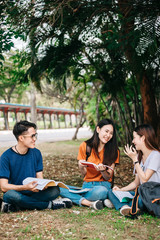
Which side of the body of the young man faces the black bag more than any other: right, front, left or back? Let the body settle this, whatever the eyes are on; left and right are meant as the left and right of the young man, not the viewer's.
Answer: front

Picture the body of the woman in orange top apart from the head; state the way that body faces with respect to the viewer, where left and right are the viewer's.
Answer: facing the viewer

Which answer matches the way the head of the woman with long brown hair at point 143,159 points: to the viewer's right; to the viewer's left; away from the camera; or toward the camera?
to the viewer's left

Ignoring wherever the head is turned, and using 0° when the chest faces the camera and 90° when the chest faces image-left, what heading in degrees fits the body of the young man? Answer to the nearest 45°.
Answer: approximately 315°

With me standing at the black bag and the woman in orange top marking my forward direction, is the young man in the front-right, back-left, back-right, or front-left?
front-left

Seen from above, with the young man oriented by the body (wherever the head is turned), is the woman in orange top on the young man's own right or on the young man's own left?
on the young man's own left

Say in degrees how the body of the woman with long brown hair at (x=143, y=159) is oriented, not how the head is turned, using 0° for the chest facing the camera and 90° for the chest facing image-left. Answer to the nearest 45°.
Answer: approximately 90°

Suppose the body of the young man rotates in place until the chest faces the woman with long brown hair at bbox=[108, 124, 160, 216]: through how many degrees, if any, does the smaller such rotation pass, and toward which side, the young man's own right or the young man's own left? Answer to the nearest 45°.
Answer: approximately 45° to the young man's own left

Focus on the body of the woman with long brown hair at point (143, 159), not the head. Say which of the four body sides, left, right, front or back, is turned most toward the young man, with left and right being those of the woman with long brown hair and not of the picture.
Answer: front

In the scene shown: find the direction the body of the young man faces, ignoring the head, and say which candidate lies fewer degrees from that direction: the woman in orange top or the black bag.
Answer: the black bag

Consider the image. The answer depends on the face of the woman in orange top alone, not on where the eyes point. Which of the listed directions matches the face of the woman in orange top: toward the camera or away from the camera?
toward the camera

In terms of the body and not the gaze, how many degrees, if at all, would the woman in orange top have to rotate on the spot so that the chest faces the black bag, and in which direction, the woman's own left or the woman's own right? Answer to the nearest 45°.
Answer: approximately 45° to the woman's own left
